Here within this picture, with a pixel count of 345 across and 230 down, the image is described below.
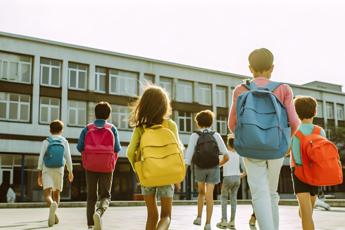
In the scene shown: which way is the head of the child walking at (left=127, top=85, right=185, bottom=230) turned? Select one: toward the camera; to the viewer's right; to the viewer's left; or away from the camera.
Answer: away from the camera

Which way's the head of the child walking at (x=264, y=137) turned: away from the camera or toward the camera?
away from the camera

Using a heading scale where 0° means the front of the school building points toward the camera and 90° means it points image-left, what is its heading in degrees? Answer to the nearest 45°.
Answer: approximately 315°

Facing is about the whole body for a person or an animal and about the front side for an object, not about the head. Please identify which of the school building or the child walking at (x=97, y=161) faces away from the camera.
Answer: the child walking

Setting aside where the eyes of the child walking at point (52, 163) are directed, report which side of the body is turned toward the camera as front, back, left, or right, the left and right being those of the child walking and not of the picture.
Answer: back

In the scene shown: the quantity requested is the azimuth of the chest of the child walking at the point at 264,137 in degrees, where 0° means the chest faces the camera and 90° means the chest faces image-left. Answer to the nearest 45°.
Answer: approximately 180°

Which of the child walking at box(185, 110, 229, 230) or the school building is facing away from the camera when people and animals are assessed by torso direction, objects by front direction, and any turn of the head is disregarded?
the child walking

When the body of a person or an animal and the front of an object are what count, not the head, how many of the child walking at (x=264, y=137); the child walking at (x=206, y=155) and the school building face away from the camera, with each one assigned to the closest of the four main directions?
2

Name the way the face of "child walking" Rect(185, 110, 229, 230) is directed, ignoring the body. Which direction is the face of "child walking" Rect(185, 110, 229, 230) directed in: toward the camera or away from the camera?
away from the camera

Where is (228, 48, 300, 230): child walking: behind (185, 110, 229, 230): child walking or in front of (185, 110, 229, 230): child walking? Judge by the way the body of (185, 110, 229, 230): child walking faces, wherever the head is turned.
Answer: behind

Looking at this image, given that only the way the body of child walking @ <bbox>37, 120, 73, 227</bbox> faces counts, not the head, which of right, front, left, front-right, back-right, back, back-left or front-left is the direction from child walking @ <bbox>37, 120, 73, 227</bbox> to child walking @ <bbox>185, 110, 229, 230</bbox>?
back-right

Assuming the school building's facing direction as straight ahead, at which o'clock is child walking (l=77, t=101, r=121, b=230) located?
The child walking is roughly at 1 o'clock from the school building.

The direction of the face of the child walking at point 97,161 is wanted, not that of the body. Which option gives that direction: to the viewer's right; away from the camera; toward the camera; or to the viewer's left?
away from the camera

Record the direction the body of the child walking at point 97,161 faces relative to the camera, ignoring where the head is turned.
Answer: away from the camera

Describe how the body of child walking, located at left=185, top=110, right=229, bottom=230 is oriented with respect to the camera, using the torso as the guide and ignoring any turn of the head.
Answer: away from the camera

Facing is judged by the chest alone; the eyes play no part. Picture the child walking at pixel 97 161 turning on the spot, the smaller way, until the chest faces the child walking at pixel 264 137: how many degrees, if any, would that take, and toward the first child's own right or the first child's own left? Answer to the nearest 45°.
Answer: approximately 135° to the first child's own right
